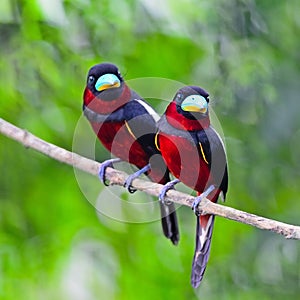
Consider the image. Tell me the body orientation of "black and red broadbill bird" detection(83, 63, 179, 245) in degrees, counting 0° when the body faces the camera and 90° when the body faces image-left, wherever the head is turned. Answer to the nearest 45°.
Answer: approximately 45°

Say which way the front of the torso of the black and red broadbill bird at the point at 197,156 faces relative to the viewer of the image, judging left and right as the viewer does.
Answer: facing the viewer and to the left of the viewer

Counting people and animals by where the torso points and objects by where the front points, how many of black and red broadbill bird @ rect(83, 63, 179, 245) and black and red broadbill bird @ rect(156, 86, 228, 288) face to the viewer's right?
0
